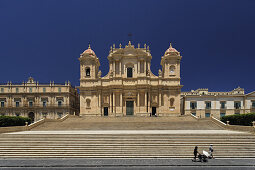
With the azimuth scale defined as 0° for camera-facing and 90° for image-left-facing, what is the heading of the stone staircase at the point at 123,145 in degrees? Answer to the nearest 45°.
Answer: approximately 0°

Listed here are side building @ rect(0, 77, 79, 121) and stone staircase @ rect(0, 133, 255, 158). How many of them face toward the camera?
2

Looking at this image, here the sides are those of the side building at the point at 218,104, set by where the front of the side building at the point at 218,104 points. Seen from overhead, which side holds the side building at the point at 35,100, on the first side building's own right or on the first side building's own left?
on the first side building's own right

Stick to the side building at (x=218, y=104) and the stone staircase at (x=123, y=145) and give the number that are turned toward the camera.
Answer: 2

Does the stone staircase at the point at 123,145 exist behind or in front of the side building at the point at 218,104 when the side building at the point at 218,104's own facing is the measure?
in front

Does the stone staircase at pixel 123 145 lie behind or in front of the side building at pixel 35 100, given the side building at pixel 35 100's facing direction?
in front

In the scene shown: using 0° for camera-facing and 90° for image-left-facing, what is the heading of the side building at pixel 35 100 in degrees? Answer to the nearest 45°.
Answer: approximately 0°

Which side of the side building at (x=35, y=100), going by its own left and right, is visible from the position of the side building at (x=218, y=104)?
left
